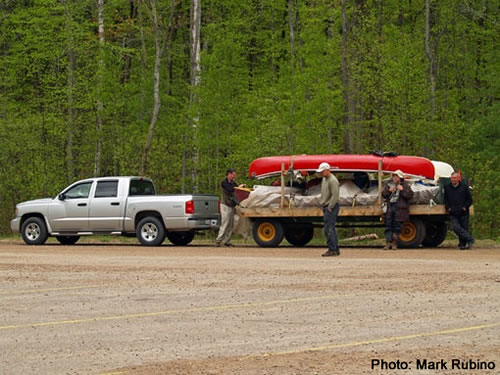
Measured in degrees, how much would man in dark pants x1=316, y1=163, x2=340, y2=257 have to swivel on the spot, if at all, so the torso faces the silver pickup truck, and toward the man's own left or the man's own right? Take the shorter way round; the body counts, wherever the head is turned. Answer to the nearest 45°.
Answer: approximately 45° to the man's own right

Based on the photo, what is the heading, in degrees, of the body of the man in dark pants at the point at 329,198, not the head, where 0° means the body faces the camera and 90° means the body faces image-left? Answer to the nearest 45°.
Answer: approximately 90°

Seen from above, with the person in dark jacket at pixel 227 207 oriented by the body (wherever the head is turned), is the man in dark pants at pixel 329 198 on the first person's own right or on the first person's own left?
on the first person's own right

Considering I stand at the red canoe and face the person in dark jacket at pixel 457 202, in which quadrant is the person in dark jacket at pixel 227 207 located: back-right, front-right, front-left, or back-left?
back-right

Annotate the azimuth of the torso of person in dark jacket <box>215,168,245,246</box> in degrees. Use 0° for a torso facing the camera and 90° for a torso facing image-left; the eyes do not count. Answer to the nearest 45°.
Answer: approximately 270°

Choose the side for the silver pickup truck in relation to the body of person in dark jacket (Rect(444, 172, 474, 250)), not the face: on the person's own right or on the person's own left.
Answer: on the person's own right
